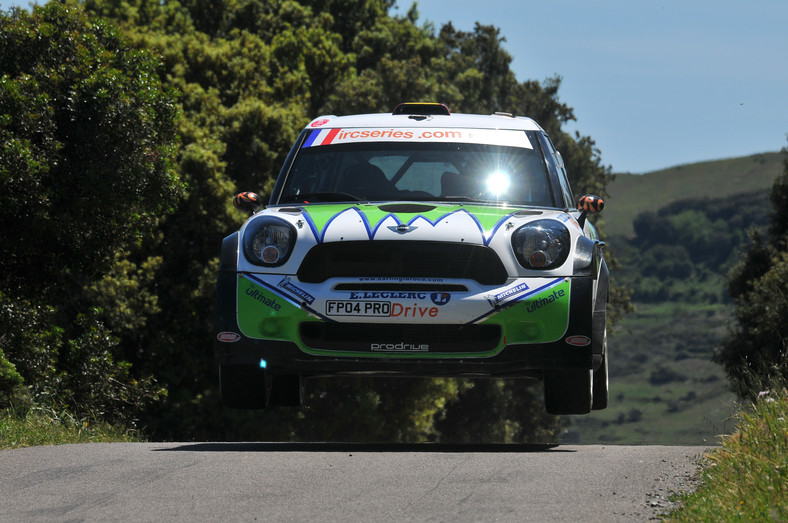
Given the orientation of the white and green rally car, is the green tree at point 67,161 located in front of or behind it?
behind

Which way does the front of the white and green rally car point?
toward the camera

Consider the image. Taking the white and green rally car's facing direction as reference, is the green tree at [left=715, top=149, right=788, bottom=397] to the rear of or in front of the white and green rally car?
to the rear
